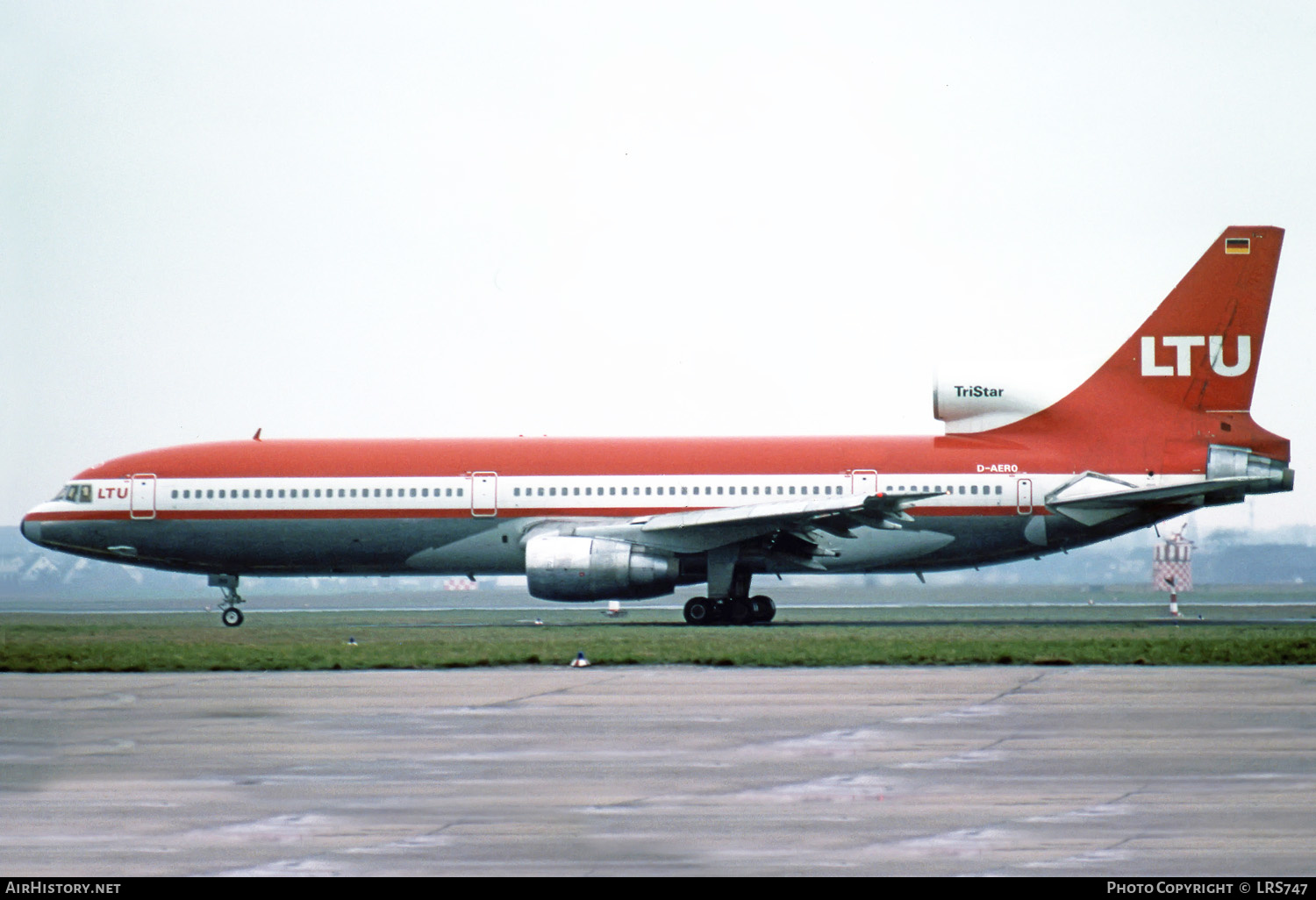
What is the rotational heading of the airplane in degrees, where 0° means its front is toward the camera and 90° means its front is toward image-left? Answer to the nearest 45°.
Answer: approximately 90°
